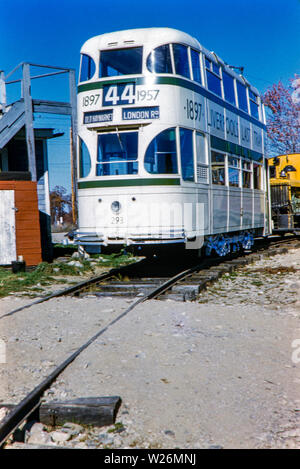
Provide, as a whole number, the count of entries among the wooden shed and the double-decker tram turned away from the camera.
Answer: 0

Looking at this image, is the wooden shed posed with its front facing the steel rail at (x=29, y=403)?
yes

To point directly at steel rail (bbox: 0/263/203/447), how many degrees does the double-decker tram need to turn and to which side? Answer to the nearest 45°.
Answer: approximately 45° to its left

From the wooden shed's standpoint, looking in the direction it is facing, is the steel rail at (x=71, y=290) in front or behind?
in front

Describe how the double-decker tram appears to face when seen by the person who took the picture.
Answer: facing the viewer and to the left of the viewer

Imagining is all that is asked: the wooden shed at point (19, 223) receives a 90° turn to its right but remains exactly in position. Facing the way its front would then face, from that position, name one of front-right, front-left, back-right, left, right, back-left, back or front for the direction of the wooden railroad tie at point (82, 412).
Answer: left

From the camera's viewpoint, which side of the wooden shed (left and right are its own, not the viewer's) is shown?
front
